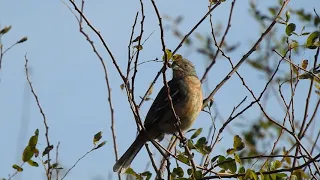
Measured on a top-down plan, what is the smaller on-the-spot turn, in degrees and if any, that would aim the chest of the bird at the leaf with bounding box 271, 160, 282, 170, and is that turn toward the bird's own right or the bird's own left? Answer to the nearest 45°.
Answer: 0° — it already faces it

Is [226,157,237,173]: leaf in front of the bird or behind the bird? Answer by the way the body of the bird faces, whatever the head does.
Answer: in front

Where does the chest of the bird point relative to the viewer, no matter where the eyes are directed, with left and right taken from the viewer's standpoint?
facing the viewer and to the right of the viewer

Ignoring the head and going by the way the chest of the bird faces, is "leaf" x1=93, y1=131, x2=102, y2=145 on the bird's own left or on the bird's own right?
on the bird's own right

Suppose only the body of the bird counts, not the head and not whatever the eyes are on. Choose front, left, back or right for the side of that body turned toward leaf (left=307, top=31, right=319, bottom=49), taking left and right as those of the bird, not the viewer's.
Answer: front

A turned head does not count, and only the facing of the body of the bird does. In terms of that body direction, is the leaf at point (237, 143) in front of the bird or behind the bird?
in front
